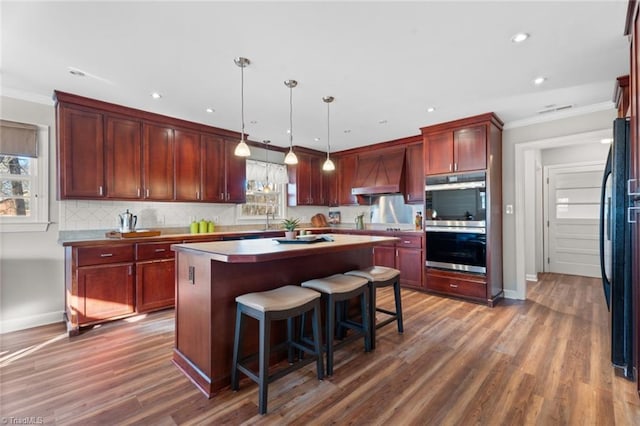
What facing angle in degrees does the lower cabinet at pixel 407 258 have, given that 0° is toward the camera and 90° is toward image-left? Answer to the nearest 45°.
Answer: approximately 45°

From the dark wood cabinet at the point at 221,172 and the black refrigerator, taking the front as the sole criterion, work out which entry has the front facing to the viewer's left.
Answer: the black refrigerator

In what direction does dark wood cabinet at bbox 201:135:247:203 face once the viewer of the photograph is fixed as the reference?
facing the viewer and to the right of the viewer

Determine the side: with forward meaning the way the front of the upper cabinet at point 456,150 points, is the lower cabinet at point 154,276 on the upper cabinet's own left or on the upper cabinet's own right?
on the upper cabinet's own right

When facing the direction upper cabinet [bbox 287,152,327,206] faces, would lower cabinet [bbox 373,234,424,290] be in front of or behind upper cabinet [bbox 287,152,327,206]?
in front

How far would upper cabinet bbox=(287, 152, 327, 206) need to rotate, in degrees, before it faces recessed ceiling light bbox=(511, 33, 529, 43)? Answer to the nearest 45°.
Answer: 0° — it already faces it

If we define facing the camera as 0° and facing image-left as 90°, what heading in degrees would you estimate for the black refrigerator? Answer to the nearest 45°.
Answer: approximately 90°

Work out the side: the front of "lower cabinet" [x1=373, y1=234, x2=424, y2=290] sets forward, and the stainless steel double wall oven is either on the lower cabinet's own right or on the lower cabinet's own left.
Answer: on the lower cabinet's own left

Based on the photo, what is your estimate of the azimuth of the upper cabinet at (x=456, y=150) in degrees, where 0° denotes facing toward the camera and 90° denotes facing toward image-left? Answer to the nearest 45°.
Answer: approximately 0°

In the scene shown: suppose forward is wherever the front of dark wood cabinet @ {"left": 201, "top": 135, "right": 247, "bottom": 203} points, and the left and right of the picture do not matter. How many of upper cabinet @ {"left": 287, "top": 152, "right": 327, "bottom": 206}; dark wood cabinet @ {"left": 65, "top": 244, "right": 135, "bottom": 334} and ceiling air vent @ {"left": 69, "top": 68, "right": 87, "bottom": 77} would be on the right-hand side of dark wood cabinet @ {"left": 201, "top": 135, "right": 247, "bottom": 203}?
2

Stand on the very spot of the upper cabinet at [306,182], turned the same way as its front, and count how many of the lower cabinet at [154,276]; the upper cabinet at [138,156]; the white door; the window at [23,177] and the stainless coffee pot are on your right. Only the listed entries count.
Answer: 4

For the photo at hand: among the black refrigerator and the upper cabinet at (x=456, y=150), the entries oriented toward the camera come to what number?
1

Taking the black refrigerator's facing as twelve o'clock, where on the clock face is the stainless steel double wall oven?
The stainless steel double wall oven is roughly at 1 o'clock from the black refrigerator.
